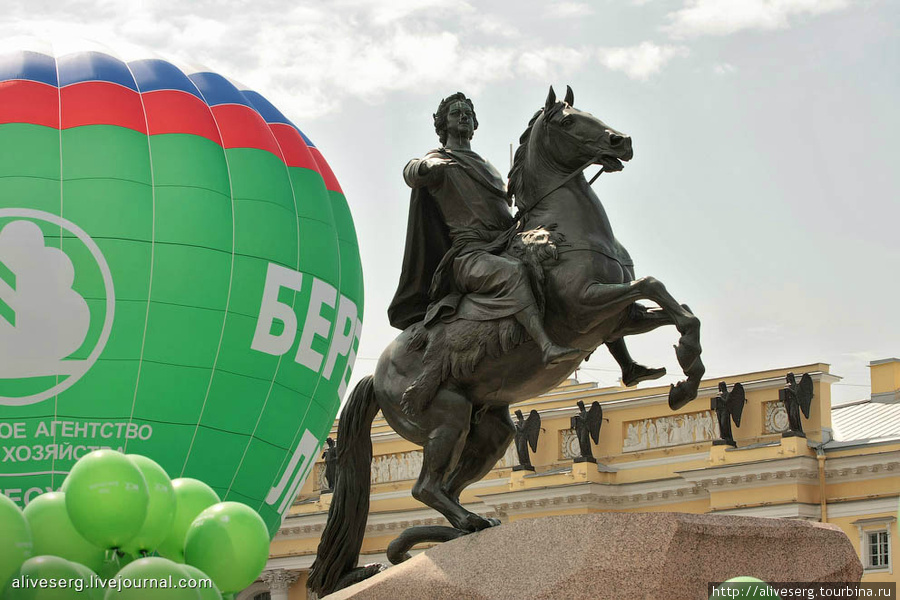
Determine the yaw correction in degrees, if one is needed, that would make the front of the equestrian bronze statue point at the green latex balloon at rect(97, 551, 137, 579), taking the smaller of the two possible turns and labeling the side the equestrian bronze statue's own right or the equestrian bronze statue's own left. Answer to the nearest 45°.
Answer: approximately 135° to the equestrian bronze statue's own right

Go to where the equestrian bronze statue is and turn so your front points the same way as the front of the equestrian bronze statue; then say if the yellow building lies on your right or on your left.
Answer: on your left

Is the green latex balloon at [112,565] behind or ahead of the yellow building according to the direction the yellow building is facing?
ahead

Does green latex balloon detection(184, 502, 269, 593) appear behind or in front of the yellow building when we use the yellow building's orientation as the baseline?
in front

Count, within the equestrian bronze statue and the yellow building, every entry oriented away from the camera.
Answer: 0

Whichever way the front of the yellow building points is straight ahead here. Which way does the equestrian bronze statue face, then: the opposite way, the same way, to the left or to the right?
to the left

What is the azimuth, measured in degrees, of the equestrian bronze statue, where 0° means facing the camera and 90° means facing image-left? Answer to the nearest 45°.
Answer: approximately 315°

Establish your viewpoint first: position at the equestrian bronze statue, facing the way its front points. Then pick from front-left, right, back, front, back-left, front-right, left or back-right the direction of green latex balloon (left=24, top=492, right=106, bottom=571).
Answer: back-right
